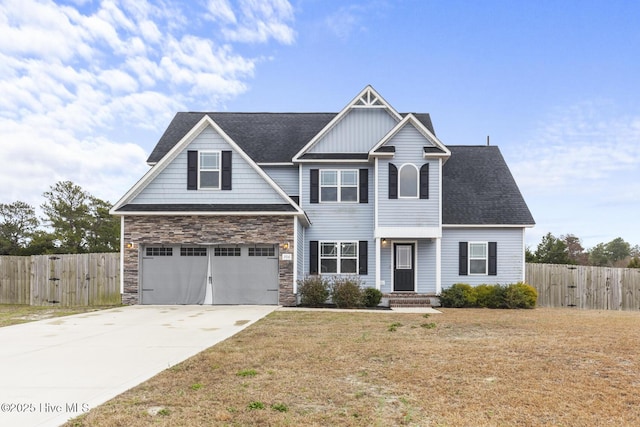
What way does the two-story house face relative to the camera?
toward the camera

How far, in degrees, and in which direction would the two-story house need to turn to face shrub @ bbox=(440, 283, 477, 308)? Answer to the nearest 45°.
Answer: approximately 90° to its left

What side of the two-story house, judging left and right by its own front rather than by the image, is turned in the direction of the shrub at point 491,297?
left

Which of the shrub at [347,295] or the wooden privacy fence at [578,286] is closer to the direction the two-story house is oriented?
the shrub

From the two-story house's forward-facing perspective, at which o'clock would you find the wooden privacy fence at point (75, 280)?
The wooden privacy fence is roughly at 3 o'clock from the two-story house.
